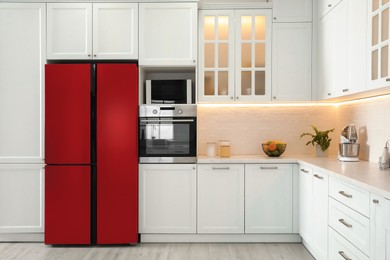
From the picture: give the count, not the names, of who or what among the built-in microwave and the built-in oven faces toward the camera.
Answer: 2

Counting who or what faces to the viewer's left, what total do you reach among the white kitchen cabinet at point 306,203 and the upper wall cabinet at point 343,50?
2

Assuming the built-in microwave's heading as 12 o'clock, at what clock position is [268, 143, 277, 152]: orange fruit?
The orange fruit is roughly at 9 o'clock from the built-in microwave.

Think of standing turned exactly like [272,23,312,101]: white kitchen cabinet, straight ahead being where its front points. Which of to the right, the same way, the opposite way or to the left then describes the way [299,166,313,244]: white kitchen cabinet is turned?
to the right
